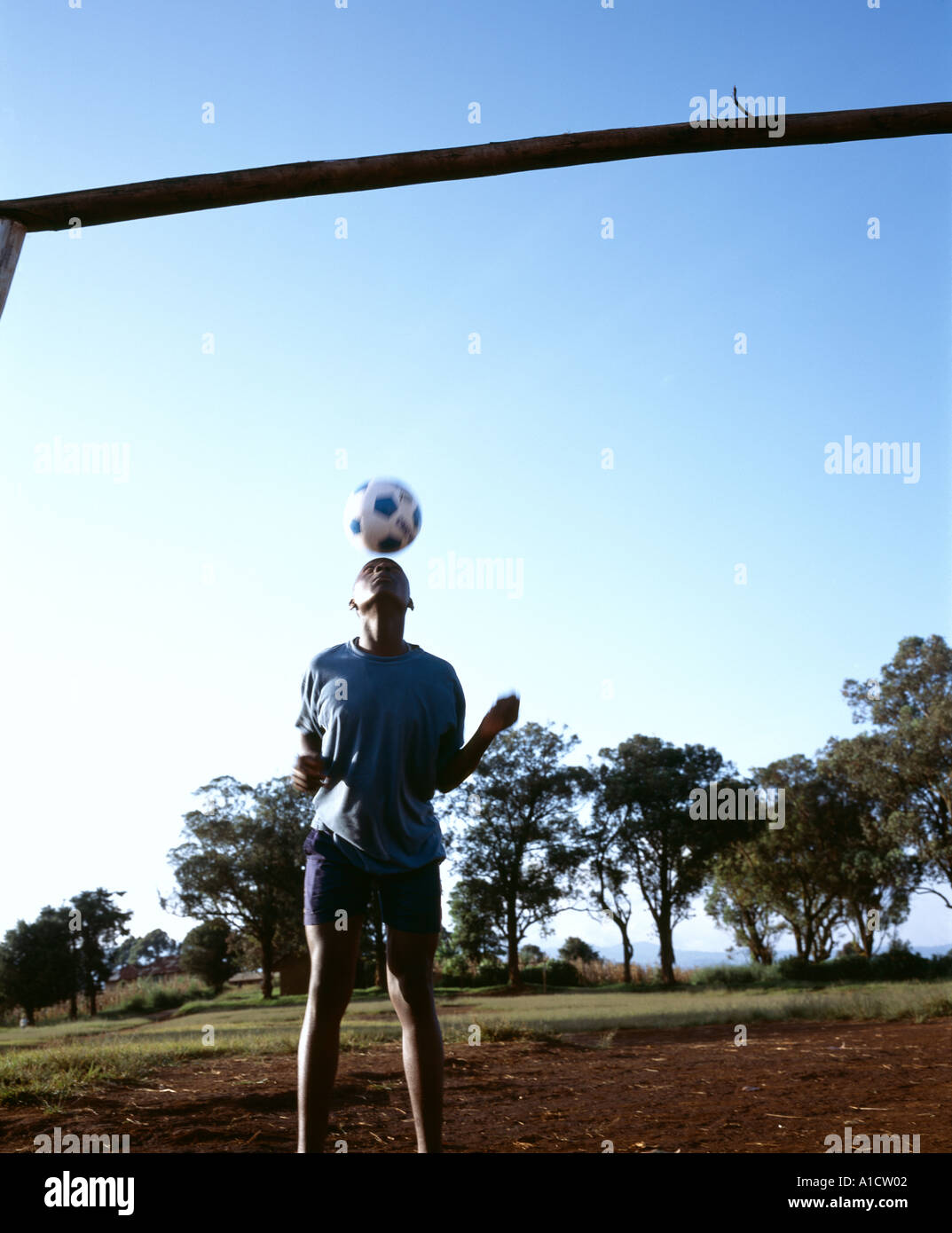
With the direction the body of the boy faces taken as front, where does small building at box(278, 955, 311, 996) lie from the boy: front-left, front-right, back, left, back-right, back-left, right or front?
back

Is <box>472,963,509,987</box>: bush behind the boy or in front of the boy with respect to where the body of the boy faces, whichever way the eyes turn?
behind

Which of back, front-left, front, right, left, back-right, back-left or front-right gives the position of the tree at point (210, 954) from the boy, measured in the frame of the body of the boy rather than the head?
back

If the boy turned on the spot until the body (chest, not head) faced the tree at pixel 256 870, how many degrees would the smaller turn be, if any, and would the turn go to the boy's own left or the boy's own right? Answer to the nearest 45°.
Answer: approximately 180°

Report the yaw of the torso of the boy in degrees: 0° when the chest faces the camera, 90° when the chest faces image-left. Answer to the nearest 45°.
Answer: approximately 0°

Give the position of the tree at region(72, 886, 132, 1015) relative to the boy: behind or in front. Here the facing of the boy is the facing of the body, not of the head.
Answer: behind

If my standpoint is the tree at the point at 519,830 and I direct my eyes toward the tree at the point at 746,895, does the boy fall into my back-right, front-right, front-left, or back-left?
back-right
